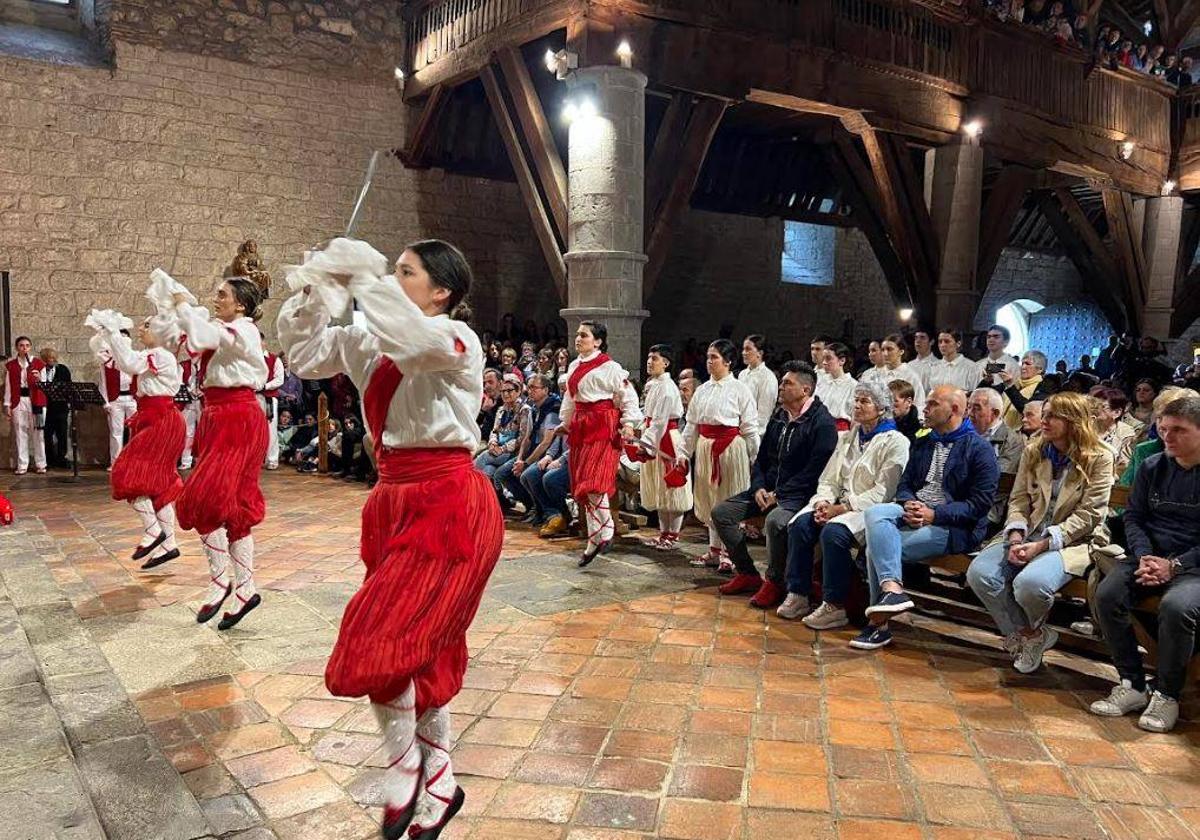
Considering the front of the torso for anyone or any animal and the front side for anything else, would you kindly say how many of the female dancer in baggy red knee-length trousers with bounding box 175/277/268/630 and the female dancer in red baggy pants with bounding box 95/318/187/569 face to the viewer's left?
2

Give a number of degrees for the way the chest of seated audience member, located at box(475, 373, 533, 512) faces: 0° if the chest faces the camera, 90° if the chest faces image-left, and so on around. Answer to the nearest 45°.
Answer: approximately 45°

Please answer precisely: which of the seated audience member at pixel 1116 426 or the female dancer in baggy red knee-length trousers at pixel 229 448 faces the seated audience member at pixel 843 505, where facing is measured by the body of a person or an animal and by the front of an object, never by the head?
the seated audience member at pixel 1116 426

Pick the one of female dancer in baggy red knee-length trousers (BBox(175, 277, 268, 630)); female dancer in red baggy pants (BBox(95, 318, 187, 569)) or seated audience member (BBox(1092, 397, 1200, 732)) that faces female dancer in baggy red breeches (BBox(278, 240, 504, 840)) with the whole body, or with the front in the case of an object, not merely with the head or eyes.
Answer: the seated audience member

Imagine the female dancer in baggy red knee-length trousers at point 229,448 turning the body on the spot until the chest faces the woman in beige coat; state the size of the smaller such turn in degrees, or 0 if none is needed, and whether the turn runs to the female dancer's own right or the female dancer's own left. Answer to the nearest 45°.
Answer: approximately 135° to the female dancer's own left

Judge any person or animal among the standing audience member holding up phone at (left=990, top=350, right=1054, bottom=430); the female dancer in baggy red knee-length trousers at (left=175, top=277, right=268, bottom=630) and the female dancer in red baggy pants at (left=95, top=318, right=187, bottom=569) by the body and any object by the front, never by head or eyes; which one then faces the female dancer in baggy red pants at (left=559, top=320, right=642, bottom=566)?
the standing audience member holding up phone

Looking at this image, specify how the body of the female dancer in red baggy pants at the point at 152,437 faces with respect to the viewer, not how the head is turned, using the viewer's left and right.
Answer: facing to the left of the viewer

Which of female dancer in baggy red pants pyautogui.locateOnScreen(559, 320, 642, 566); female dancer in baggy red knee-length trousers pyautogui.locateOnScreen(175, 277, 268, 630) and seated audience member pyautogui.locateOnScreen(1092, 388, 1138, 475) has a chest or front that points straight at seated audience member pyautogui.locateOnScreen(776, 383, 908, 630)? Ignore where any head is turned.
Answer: seated audience member pyautogui.locateOnScreen(1092, 388, 1138, 475)

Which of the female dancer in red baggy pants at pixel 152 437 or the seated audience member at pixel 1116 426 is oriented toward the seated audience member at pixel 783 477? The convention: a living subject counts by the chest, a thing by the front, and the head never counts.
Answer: the seated audience member at pixel 1116 426

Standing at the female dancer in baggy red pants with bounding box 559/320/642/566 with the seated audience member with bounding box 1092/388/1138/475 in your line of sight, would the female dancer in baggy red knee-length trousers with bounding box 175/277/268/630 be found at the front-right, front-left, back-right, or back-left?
back-right

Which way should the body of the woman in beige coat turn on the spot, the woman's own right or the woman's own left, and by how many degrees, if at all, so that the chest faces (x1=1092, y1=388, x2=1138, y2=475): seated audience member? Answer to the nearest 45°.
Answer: approximately 135° to the woman's own right

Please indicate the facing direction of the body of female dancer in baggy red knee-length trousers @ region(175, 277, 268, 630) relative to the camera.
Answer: to the viewer's left

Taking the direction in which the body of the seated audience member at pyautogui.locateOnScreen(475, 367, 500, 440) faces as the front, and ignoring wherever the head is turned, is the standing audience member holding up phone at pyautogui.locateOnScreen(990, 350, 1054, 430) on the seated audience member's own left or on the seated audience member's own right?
on the seated audience member's own left
